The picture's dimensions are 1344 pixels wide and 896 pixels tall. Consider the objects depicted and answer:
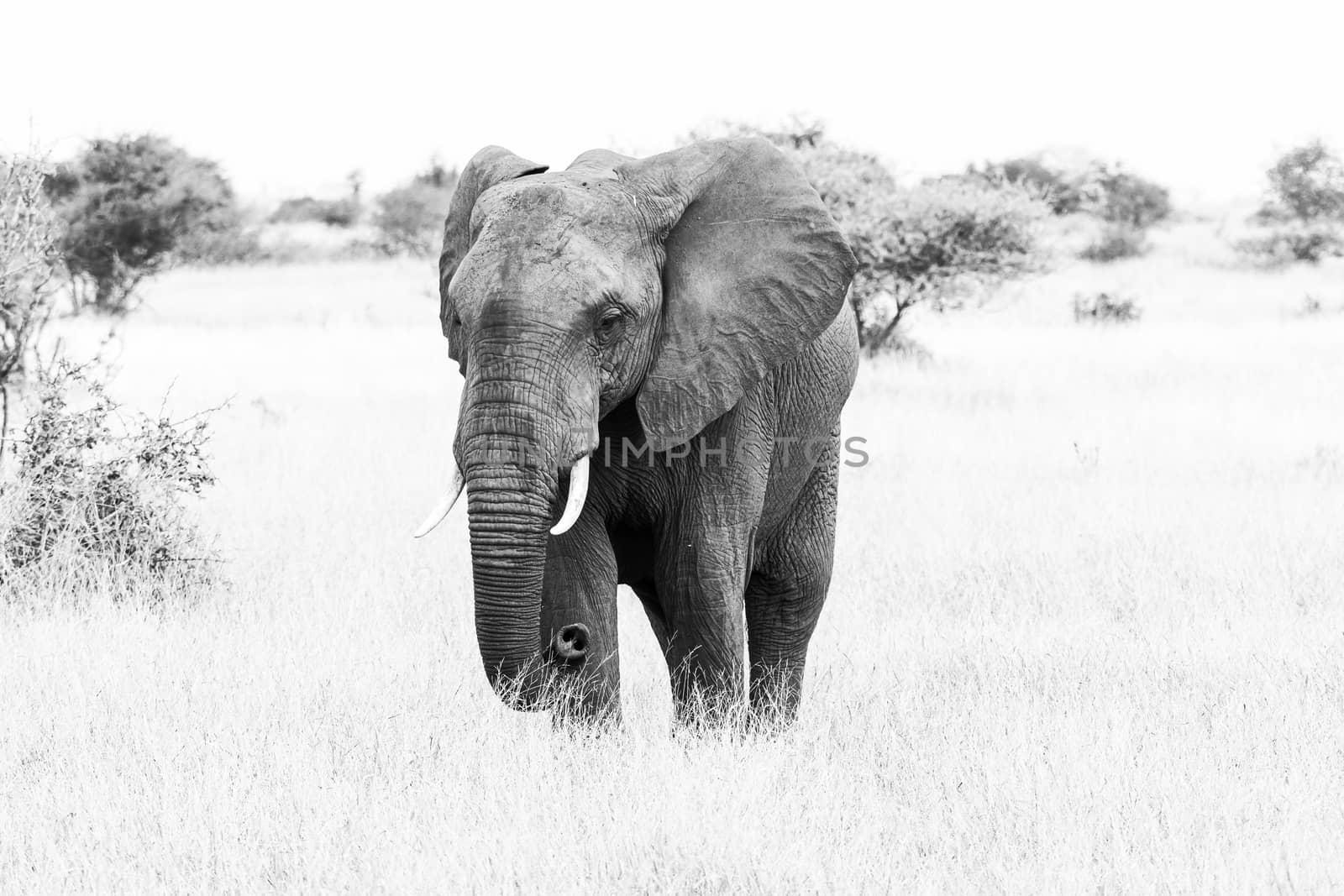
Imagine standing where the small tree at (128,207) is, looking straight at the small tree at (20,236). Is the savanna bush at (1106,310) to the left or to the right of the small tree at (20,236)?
left

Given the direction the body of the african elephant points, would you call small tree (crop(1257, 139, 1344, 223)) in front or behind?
behind

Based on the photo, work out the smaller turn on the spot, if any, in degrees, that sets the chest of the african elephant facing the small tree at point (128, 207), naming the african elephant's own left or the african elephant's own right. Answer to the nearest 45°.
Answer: approximately 135° to the african elephant's own right

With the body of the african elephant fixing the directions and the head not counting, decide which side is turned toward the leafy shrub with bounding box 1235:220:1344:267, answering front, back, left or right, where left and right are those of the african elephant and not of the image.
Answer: back

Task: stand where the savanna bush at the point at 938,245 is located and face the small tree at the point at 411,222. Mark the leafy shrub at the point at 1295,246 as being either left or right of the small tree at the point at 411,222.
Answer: right

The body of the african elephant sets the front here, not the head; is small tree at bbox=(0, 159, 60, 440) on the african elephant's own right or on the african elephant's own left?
on the african elephant's own right

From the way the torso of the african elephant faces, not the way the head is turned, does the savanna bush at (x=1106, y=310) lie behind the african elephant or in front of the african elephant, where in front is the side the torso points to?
behind

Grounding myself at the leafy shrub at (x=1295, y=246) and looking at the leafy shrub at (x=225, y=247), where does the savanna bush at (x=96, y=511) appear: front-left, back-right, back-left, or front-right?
front-left

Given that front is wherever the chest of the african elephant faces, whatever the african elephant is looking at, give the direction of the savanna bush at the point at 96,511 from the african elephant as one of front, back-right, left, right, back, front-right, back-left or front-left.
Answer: right

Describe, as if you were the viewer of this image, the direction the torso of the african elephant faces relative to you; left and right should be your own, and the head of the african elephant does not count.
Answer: facing the viewer and to the left of the viewer
